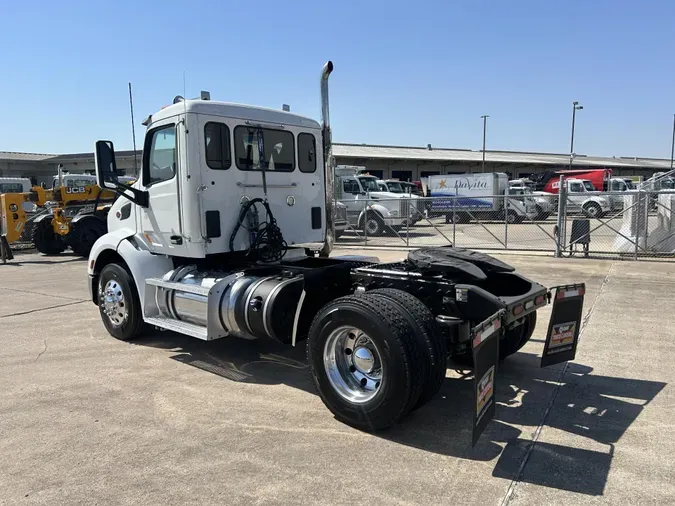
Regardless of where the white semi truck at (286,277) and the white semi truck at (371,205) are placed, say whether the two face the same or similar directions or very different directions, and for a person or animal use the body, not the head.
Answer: very different directions

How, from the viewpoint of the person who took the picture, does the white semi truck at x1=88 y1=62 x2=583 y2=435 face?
facing away from the viewer and to the left of the viewer

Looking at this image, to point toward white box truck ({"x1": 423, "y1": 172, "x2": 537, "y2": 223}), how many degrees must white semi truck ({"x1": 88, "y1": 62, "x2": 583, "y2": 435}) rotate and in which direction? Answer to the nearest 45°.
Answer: approximately 45° to its right

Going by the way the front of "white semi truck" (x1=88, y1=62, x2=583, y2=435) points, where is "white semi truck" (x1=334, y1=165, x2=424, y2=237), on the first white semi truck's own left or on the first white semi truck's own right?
on the first white semi truck's own right

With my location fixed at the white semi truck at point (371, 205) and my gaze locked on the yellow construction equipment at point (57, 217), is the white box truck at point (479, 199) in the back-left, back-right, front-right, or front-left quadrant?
back-right

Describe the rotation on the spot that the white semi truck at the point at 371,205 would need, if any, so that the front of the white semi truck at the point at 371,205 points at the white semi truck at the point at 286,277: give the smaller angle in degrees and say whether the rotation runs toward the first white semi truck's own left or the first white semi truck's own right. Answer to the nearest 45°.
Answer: approximately 45° to the first white semi truck's own right

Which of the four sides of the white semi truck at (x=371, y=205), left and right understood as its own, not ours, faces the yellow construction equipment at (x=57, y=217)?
right

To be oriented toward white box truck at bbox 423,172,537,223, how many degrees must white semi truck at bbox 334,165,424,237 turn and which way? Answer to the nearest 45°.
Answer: approximately 90° to its left
